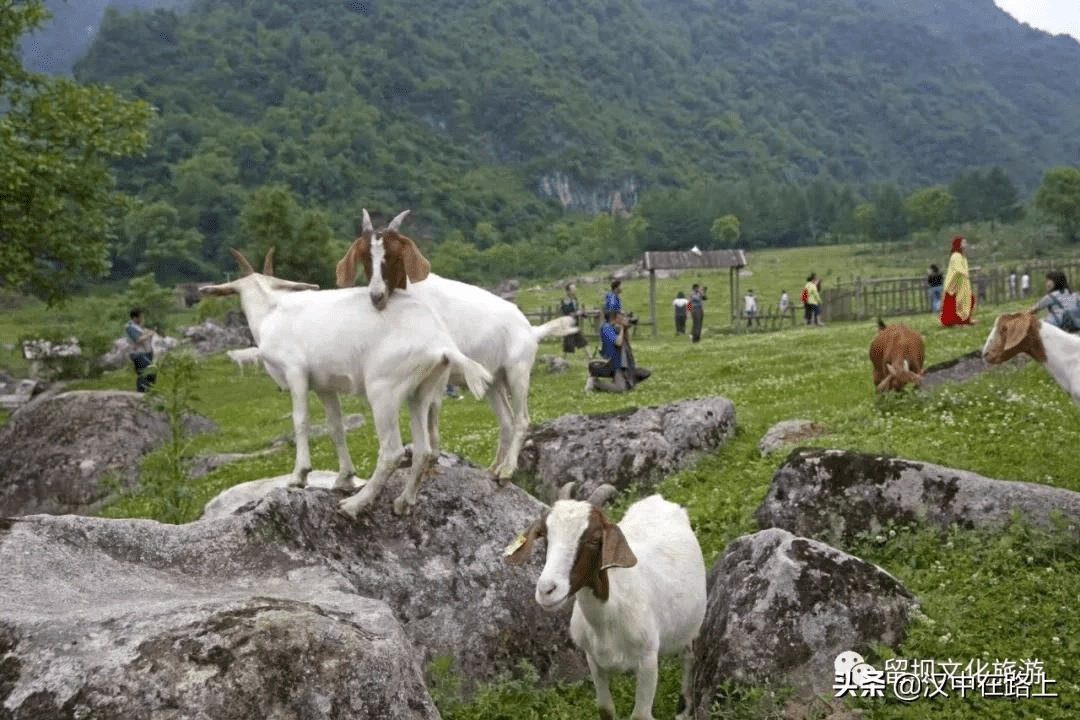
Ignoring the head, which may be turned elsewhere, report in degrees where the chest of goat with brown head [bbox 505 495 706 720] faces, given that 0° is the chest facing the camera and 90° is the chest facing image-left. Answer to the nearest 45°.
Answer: approximately 45°

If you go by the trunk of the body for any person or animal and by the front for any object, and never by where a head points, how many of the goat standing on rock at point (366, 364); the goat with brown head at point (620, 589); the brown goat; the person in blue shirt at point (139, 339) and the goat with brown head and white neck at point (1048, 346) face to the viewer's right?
1

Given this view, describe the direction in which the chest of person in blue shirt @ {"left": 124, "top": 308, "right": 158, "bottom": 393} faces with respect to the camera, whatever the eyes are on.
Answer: to the viewer's right

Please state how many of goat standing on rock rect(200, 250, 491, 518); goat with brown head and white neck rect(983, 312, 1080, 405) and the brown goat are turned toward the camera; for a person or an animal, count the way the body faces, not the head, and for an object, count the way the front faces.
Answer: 1

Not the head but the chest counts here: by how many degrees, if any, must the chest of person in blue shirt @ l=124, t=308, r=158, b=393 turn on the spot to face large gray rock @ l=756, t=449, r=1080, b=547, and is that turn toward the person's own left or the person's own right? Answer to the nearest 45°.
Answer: approximately 90° to the person's own right

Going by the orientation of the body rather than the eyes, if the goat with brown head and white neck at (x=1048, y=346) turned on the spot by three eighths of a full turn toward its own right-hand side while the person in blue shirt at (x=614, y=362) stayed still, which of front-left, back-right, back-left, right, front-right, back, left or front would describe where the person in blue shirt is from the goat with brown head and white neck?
left

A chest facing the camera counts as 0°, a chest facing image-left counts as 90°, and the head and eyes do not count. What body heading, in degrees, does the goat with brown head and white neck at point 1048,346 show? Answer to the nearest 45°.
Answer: approximately 90°

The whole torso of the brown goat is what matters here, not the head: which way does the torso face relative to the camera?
toward the camera

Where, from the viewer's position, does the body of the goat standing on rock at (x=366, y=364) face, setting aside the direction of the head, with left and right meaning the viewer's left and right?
facing away from the viewer and to the left of the viewer

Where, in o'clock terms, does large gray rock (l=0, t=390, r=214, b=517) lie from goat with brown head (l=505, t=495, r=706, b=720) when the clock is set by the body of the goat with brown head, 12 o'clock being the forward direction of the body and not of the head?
The large gray rock is roughly at 3 o'clock from the goat with brown head.

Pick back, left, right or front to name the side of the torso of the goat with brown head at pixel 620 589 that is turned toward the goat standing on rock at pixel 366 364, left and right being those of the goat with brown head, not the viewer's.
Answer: right

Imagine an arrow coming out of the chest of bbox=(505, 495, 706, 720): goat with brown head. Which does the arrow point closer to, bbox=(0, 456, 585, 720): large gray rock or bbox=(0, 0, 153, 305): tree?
the large gray rock

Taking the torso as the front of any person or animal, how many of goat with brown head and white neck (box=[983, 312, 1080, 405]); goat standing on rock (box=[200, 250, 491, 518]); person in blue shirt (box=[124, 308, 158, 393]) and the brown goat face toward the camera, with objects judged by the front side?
1

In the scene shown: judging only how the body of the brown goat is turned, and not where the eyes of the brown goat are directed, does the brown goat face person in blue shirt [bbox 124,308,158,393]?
no
